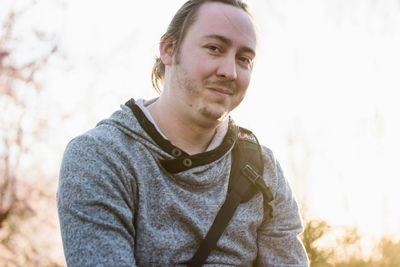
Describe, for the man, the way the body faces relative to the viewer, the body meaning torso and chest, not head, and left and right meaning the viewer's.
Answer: facing the viewer and to the right of the viewer
